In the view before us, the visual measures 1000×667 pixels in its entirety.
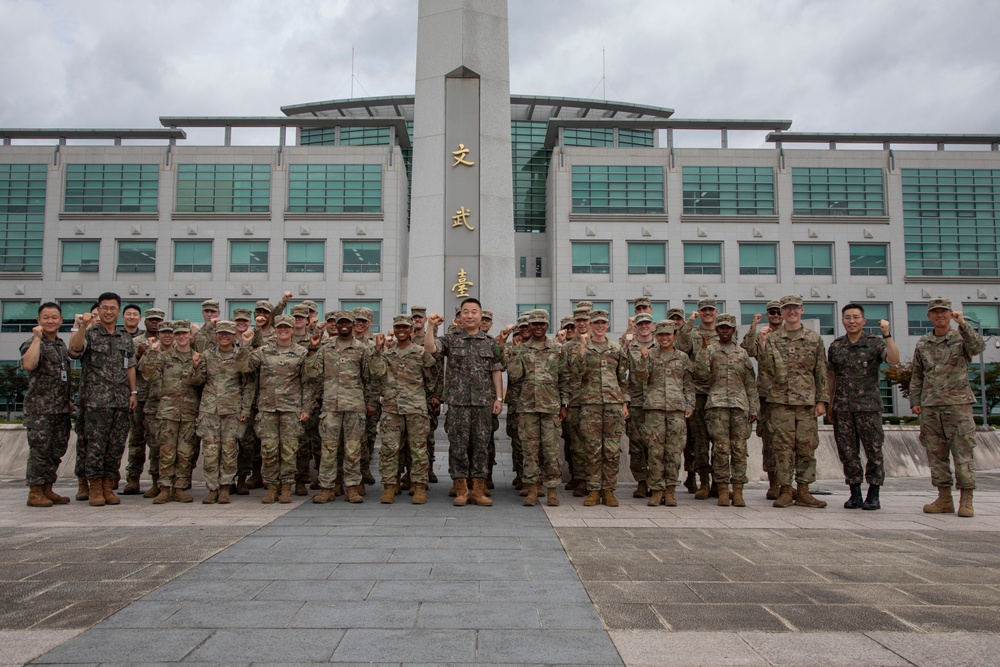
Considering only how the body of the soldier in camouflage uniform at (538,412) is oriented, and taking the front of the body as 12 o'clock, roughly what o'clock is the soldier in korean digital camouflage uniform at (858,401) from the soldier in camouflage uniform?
The soldier in korean digital camouflage uniform is roughly at 9 o'clock from the soldier in camouflage uniform.

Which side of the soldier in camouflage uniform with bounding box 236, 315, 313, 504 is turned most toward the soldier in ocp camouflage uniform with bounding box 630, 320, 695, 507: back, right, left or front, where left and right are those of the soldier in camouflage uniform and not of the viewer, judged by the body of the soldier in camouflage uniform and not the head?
left

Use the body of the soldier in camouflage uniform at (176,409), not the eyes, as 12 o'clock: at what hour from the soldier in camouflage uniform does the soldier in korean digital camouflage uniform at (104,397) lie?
The soldier in korean digital camouflage uniform is roughly at 3 o'clock from the soldier in camouflage uniform.

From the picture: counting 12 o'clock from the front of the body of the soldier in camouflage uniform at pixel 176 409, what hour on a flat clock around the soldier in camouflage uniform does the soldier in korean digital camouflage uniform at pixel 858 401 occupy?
The soldier in korean digital camouflage uniform is roughly at 10 o'clock from the soldier in camouflage uniform.

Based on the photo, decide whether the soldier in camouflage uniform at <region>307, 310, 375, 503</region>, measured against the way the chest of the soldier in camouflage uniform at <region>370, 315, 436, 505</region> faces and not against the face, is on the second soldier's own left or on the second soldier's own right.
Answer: on the second soldier's own right

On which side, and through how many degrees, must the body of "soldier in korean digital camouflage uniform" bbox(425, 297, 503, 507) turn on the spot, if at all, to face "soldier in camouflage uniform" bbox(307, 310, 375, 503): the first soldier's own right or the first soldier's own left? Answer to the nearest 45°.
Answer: approximately 90° to the first soldier's own right

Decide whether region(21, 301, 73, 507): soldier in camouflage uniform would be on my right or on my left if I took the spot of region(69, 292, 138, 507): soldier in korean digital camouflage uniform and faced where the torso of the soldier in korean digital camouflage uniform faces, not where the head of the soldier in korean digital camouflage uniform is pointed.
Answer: on my right

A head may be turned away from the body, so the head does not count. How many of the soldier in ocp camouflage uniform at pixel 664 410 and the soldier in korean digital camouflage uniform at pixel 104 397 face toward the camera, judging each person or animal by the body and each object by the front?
2

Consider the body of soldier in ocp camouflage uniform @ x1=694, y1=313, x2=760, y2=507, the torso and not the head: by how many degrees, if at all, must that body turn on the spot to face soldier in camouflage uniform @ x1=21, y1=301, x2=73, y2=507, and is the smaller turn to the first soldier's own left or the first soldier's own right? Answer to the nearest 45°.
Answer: approximately 90° to the first soldier's own right

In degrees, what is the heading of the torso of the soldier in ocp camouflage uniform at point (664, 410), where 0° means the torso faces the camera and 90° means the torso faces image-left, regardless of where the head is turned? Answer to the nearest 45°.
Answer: approximately 0°

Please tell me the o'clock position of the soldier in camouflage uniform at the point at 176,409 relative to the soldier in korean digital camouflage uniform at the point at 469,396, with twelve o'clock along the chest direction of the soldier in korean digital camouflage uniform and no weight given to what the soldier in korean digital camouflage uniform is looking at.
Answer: The soldier in camouflage uniform is roughly at 3 o'clock from the soldier in korean digital camouflage uniform.

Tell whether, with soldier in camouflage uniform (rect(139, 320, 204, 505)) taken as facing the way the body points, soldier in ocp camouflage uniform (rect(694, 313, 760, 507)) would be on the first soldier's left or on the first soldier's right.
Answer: on the first soldier's left

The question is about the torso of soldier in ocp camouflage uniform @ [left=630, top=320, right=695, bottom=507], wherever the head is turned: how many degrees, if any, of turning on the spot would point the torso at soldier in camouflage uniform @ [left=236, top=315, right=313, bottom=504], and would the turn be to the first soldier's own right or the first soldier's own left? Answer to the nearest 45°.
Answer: approximately 90° to the first soldier's own right
